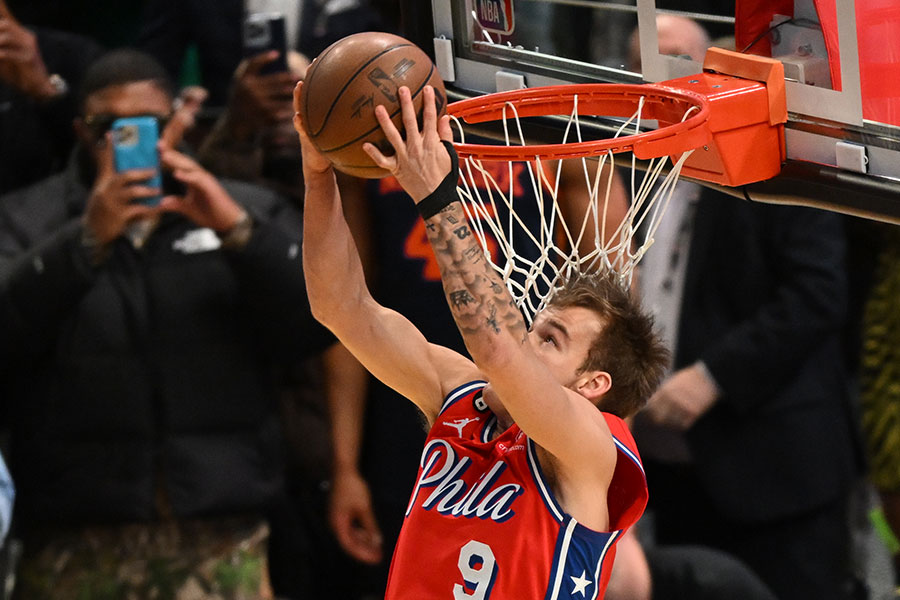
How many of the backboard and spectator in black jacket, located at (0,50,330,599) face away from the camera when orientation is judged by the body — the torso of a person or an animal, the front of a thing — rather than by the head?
0

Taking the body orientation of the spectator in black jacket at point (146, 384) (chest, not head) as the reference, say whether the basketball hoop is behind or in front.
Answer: in front

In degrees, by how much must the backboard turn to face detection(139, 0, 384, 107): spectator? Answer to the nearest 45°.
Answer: approximately 90° to its right

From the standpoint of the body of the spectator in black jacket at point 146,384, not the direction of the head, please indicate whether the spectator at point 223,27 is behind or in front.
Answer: behind

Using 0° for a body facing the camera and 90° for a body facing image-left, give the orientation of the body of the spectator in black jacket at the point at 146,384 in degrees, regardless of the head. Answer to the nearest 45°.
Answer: approximately 0°

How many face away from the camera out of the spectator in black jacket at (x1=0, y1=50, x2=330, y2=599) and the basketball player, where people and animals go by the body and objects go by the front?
0

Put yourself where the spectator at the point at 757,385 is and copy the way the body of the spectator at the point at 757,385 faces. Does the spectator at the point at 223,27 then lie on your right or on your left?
on your right
